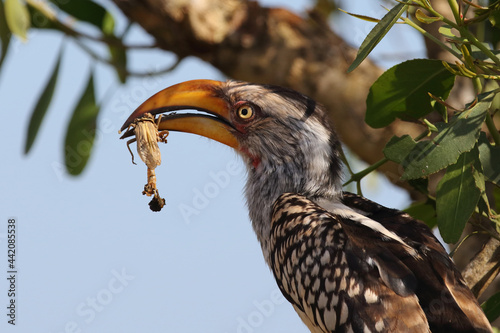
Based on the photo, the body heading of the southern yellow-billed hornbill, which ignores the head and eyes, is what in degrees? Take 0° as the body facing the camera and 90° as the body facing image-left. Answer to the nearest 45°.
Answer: approximately 90°
